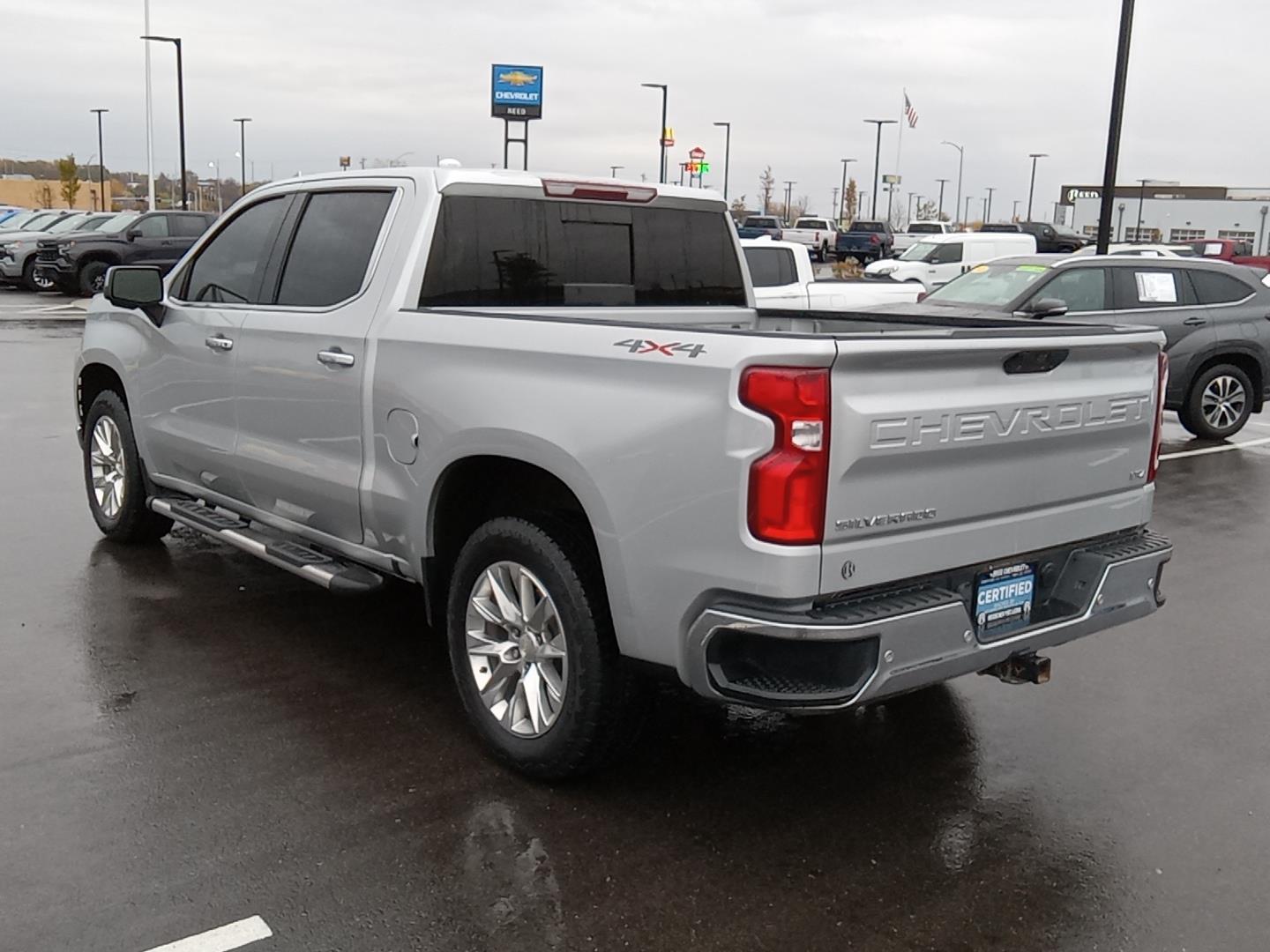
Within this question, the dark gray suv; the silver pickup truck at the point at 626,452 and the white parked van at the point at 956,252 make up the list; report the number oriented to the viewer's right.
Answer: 0

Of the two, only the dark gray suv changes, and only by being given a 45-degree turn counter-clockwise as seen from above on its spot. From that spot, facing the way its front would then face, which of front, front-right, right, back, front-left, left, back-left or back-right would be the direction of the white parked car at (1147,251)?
back

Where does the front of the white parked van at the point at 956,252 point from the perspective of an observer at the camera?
facing the viewer and to the left of the viewer

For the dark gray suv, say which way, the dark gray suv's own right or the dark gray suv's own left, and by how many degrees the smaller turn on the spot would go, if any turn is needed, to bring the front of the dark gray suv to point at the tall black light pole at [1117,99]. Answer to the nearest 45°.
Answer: approximately 135° to the dark gray suv's own right

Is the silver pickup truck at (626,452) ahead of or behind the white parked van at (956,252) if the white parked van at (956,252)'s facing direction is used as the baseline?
ahead

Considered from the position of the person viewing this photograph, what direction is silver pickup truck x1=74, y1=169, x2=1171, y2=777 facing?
facing away from the viewer and to the left of the viewer

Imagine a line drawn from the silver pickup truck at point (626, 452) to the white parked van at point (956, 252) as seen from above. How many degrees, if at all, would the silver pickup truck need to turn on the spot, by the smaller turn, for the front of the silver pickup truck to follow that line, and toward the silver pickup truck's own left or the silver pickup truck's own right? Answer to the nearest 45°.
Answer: approximately 45° to the silver pickup truck's own right

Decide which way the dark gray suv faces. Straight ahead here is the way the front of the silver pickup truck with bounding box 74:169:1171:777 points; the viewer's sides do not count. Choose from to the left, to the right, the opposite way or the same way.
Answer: to the left

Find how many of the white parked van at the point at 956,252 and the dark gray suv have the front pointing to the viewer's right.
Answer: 0

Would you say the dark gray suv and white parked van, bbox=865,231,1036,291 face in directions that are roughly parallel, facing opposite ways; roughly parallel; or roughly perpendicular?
roughly parallel
